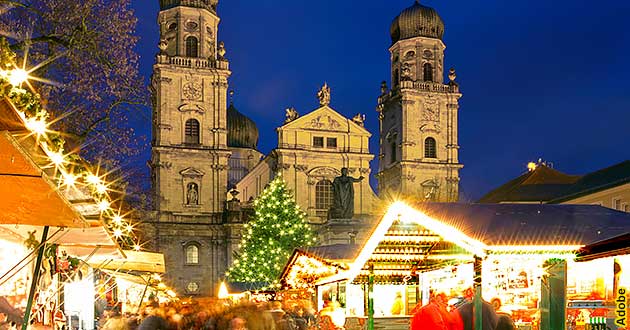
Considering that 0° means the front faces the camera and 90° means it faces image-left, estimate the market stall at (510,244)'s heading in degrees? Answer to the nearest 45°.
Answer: approximately 45°
